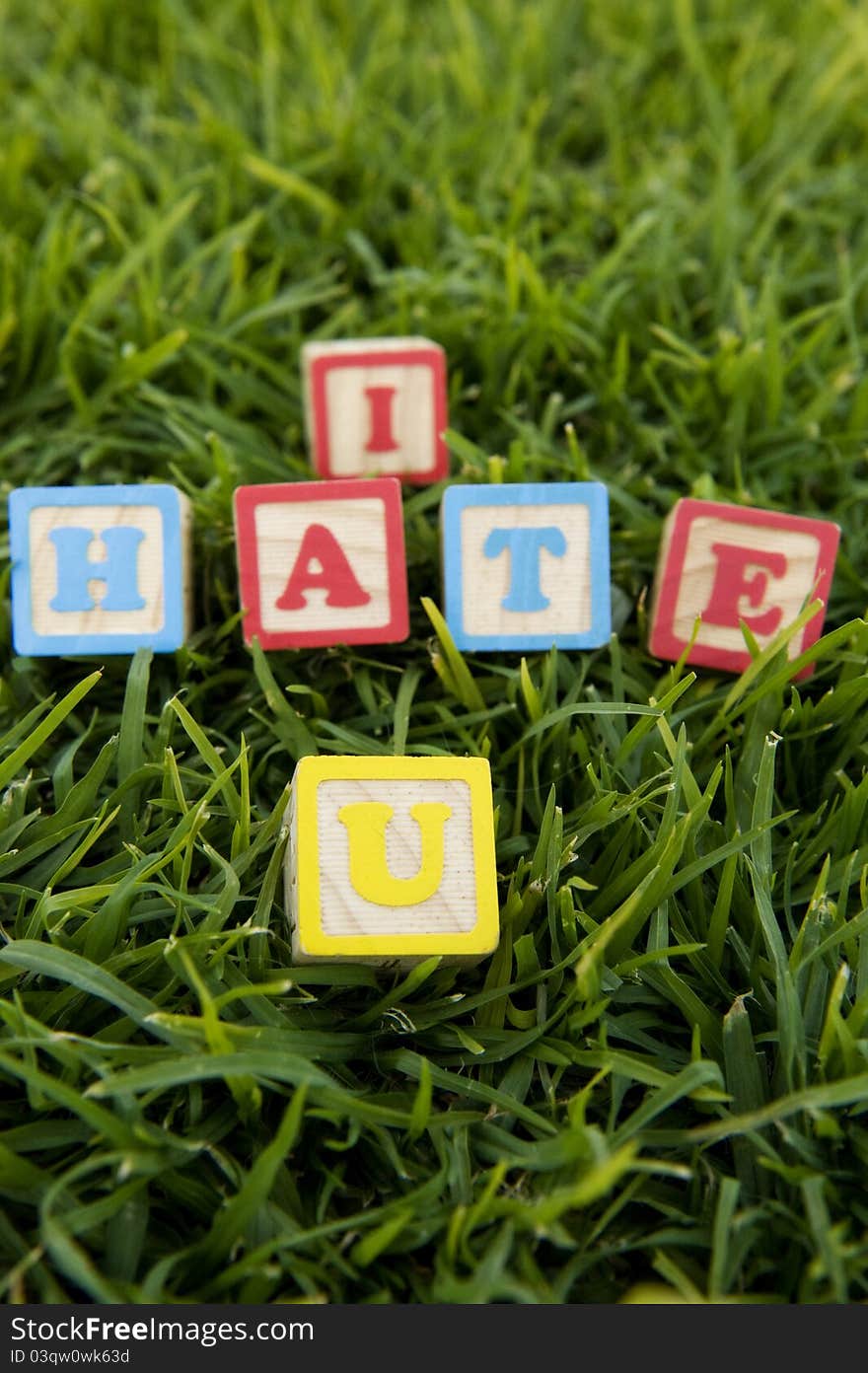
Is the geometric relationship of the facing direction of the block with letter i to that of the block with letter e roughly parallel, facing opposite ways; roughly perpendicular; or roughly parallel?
roughly parallel

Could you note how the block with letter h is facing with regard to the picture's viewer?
facing the viewer

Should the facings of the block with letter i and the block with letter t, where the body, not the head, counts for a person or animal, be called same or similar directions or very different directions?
same or similar directions

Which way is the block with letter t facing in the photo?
toward the camera

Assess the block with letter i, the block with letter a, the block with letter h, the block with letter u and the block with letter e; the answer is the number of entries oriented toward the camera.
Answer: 5

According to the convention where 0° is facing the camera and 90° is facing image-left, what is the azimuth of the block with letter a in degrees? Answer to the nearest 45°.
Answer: approximately 0°

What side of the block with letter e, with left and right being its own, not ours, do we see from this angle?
front
